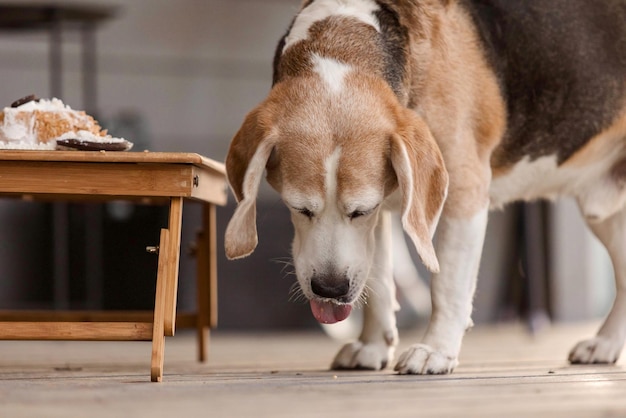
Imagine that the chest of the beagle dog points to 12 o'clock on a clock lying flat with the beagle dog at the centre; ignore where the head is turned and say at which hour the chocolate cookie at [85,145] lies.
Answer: The chocolate cookie is roughly at 1 o'clock from the beagle dog.

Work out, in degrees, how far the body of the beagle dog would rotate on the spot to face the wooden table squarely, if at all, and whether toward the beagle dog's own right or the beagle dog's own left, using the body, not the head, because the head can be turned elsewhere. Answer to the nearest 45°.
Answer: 0° — it already faces it

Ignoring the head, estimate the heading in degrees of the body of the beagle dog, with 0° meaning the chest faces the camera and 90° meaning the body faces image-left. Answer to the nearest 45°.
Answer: approximately 45°

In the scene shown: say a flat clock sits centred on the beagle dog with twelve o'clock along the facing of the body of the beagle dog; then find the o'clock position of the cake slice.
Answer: The cake slice is roughly at 1 o'clock from the beagle dog.
